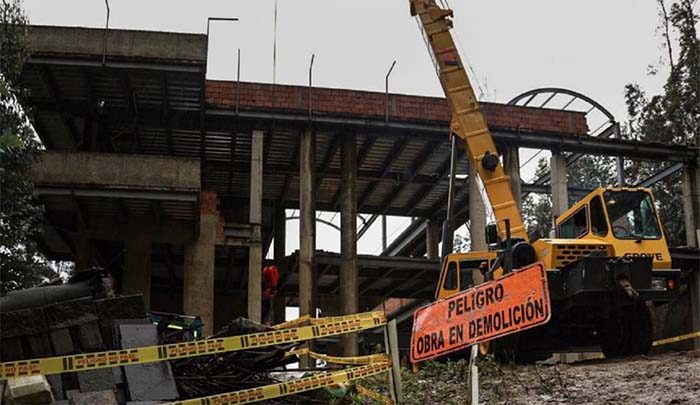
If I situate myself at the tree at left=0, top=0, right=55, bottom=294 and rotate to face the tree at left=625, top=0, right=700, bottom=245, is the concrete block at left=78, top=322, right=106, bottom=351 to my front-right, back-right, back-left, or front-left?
back-right

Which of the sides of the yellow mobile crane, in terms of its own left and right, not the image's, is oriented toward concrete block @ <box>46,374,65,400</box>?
right

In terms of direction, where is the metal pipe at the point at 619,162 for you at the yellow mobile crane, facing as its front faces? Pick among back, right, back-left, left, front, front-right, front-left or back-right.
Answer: back-left

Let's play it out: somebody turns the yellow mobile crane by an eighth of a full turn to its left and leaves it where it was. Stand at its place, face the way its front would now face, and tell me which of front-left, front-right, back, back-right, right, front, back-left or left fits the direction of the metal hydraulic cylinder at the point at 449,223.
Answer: back

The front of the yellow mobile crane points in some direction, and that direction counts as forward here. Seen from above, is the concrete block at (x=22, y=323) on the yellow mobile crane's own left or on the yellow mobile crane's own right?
on the yellow mobile crane's own right

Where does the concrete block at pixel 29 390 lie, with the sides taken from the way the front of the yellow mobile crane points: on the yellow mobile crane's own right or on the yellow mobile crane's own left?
on the yellow mobile crane's own right

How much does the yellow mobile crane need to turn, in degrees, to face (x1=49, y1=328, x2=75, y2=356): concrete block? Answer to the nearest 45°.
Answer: approximately 90° to its right

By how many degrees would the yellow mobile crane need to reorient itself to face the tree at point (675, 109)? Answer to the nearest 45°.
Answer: approximately 135° to its left

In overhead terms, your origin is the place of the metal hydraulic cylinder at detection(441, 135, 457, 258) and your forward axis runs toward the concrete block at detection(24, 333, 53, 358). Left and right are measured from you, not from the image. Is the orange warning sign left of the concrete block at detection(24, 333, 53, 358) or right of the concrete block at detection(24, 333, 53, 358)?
left

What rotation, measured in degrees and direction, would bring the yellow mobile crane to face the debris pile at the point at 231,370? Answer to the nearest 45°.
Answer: approximately 90° to its right

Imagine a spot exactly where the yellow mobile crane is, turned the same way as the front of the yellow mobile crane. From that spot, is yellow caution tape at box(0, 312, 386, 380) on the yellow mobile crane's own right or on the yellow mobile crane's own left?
on the yellow mobile crane's own right

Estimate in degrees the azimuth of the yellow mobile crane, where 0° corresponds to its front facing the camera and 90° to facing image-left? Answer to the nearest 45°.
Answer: approximately 315°

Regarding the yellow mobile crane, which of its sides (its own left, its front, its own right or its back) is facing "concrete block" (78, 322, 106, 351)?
right
